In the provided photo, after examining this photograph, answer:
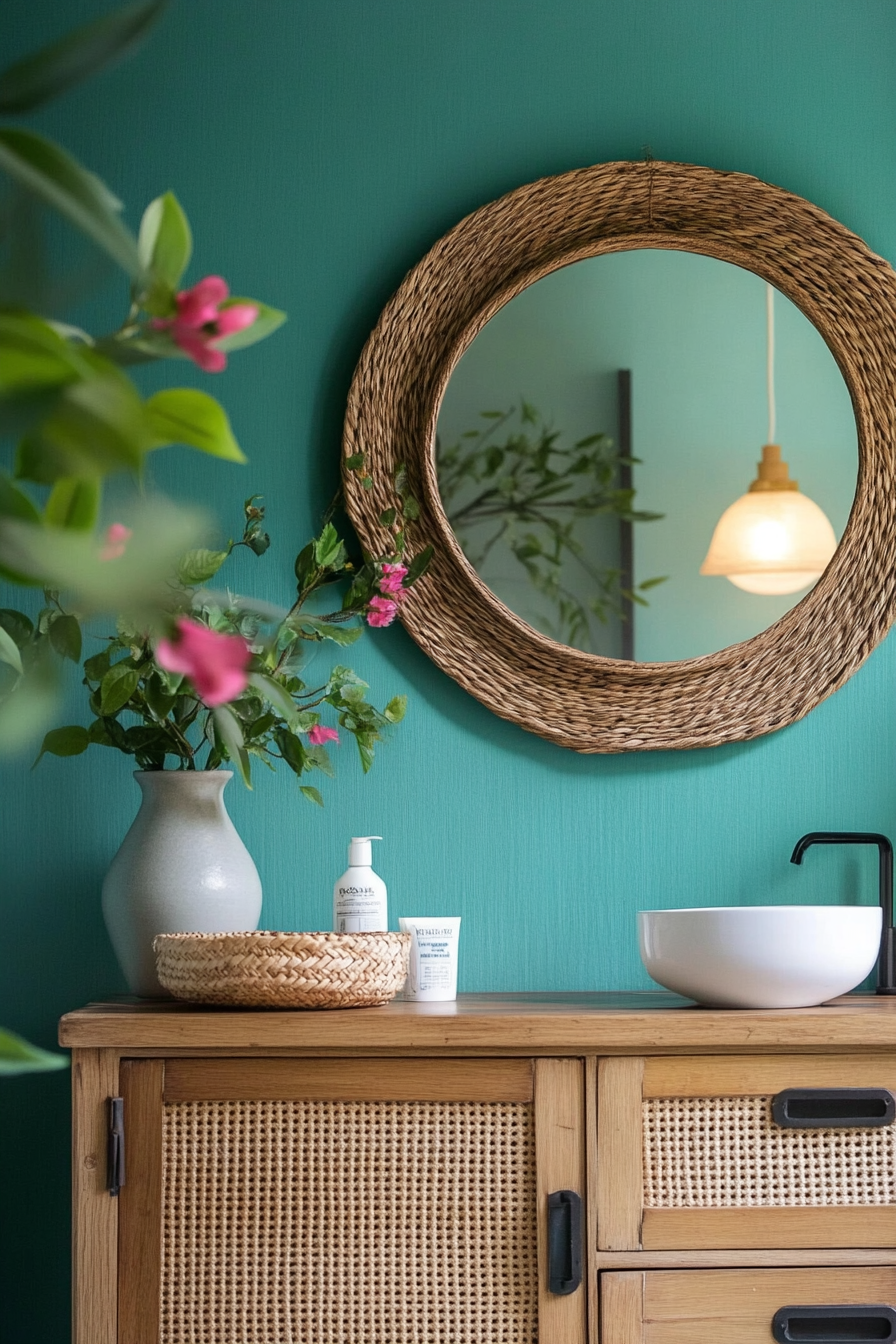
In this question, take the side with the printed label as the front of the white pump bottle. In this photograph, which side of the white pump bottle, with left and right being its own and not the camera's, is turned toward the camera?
front

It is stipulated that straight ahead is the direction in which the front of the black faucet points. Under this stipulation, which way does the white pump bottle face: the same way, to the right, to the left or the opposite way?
to the left

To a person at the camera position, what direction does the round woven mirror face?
facing the viewer

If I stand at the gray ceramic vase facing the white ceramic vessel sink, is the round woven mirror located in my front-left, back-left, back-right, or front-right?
front-left

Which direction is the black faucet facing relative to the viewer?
to the viewer's left

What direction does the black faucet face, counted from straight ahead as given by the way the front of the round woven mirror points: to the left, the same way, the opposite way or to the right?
to the right

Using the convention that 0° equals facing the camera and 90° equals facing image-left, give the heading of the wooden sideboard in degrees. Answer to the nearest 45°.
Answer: approximately 0°

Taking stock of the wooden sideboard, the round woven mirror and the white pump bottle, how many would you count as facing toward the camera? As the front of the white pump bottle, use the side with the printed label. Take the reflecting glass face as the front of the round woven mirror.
3
